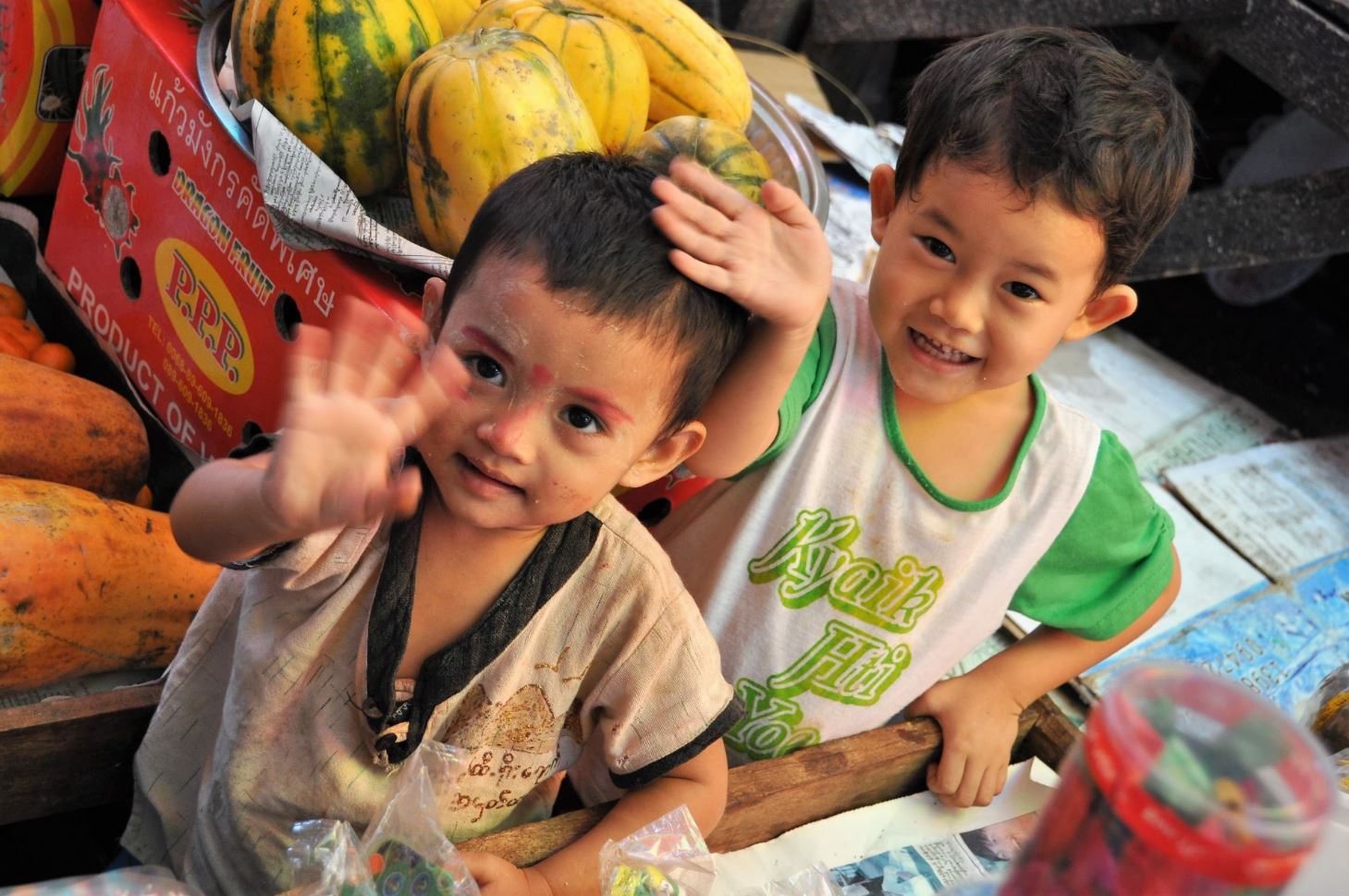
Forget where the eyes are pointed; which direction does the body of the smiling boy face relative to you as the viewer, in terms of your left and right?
facing the viewer

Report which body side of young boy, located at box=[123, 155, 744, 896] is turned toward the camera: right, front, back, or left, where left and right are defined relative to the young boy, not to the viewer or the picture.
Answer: front

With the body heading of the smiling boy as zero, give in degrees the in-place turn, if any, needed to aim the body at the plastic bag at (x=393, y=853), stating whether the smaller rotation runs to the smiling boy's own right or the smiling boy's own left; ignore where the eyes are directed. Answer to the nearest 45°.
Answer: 0° — they already face it

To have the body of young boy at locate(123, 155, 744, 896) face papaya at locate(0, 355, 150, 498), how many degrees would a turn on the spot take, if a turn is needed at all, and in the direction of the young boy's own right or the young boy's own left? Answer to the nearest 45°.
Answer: approximately 135° to the young boy's own right

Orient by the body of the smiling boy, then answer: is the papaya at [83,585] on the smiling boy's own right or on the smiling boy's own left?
on the smiling boy's own right

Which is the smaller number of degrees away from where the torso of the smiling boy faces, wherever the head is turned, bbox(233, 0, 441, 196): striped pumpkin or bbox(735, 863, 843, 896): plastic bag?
the plastic bag

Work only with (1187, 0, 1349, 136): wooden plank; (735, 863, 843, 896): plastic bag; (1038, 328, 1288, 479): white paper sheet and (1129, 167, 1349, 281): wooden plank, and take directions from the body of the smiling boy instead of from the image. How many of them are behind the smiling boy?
3

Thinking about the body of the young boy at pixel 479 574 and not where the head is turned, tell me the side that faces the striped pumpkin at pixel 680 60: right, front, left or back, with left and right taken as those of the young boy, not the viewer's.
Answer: back

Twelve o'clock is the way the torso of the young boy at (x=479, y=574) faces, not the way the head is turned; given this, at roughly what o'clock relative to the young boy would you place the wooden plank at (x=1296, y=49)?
The wooden plank is roughly at 7 o'clock from the young boy.

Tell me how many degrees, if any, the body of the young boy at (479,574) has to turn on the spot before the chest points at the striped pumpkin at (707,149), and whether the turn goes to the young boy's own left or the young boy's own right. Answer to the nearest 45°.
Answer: approximately 180°

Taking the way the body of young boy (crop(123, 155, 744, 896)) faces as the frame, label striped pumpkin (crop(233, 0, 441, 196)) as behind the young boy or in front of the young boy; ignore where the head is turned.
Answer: behind

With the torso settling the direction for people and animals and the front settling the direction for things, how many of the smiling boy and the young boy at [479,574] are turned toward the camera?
2
